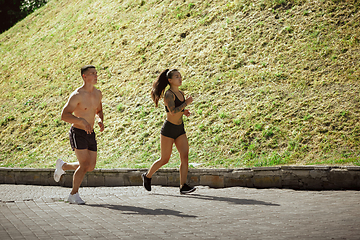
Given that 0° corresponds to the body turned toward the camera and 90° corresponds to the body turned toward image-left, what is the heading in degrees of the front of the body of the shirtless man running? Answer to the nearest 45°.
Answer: approximately 315°

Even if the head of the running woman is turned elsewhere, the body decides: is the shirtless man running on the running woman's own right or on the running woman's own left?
on the running woman's own right

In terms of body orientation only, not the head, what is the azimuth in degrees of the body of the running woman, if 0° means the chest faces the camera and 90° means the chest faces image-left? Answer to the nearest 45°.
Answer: approximately 315°

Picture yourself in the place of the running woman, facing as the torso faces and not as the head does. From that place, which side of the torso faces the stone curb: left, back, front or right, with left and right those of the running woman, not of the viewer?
left

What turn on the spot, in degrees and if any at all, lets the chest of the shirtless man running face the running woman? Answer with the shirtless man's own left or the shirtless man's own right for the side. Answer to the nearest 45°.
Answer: approximately 45° to the shirtless man's own left
